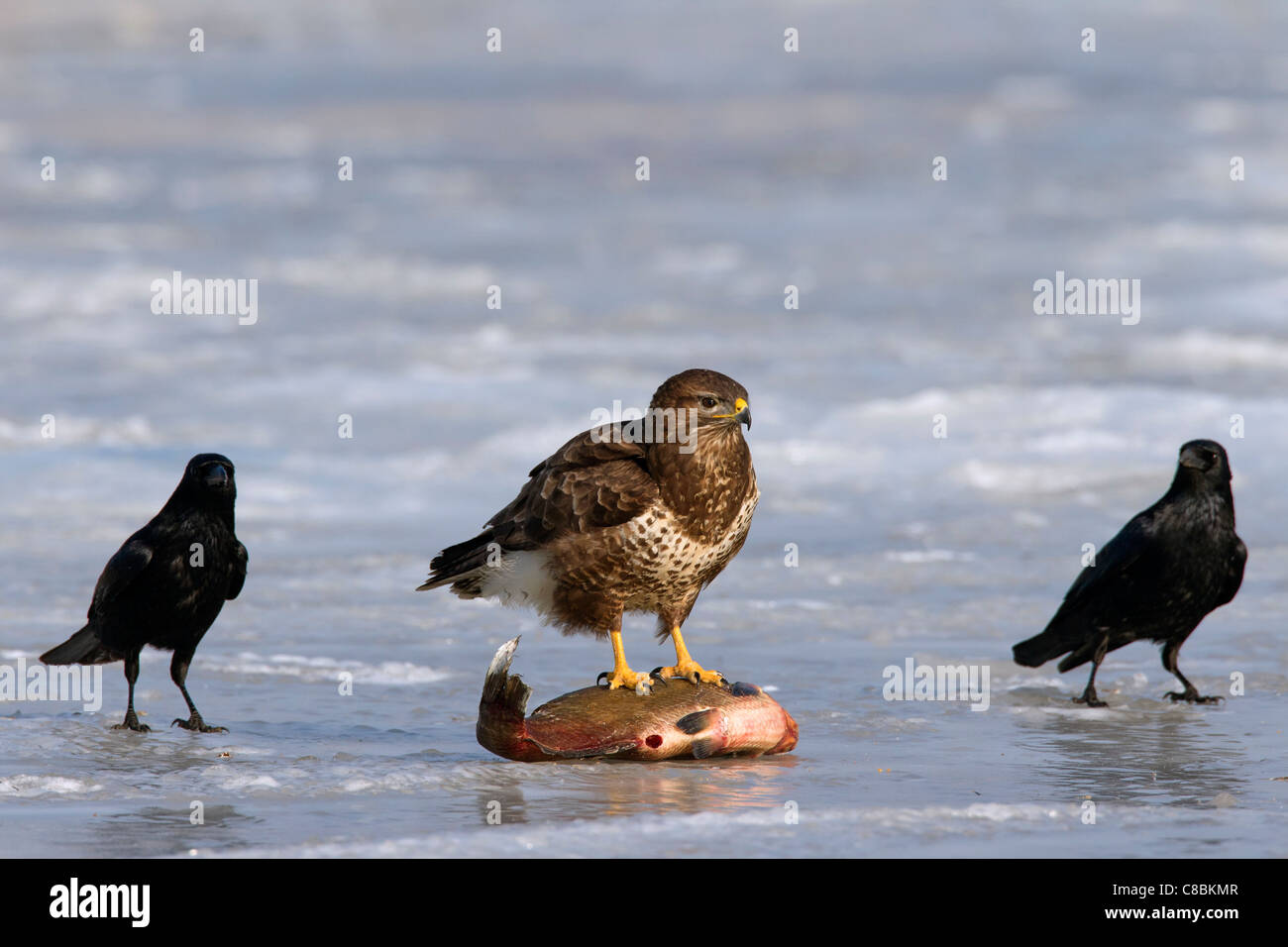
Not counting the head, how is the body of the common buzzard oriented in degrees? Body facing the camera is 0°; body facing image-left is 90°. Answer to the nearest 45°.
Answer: approximately 315°

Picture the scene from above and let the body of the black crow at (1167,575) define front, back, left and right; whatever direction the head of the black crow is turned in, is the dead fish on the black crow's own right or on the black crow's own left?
on the black crow's own right

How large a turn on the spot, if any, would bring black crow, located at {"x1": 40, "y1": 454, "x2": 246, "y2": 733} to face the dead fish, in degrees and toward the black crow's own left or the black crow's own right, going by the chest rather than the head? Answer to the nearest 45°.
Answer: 0° — it already faces it

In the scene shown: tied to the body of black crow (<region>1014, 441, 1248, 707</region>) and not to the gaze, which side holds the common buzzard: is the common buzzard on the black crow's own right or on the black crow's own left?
on the black crow's own right

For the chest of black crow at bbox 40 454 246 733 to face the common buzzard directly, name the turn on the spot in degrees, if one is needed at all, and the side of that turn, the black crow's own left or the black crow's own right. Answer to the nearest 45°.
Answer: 0° — it already faces it
